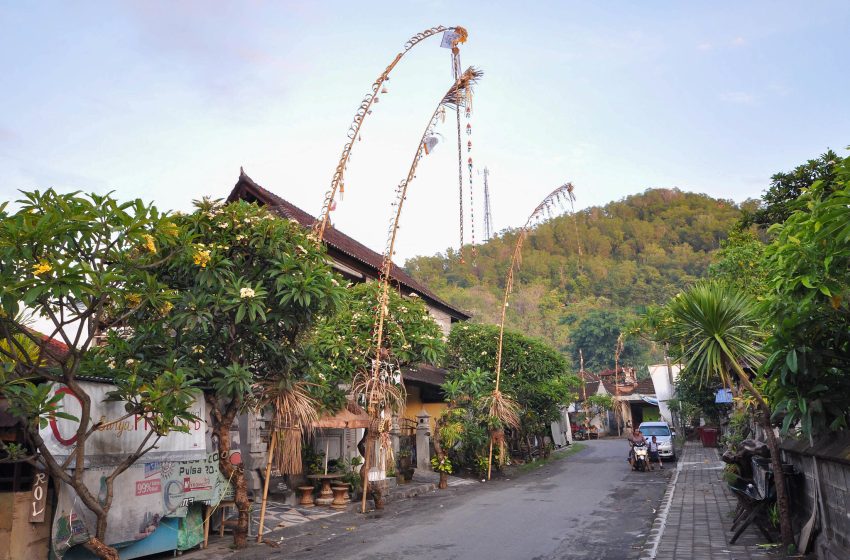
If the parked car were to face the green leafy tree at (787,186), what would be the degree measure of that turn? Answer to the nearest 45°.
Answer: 0° — it already faces it

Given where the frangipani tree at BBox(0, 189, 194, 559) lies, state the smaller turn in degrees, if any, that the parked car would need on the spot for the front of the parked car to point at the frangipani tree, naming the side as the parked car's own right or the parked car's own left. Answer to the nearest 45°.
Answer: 0° — it already faces it

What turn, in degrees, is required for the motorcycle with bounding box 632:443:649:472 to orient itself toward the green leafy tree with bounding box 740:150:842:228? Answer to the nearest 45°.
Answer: approximately 45° to its left

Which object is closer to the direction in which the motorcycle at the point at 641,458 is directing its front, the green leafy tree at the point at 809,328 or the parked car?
the green leafy tree

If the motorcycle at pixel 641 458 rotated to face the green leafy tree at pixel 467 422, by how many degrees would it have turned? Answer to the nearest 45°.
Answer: approximately 45° to its right

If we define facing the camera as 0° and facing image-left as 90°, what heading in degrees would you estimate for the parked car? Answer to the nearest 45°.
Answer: approximately 0°

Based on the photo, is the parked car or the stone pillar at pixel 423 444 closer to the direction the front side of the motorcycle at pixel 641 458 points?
the stone pillar

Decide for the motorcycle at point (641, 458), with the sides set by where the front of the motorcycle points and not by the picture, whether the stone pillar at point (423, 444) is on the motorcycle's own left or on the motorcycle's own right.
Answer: on the motorcycle's own right

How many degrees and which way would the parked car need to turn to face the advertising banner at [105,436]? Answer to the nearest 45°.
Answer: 0° — it already faces it

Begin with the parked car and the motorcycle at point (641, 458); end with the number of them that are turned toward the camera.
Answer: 2

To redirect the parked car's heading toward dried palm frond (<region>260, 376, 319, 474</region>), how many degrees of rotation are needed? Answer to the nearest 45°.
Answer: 0° — it already faces it

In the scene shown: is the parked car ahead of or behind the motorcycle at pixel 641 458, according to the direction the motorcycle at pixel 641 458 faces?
behind
